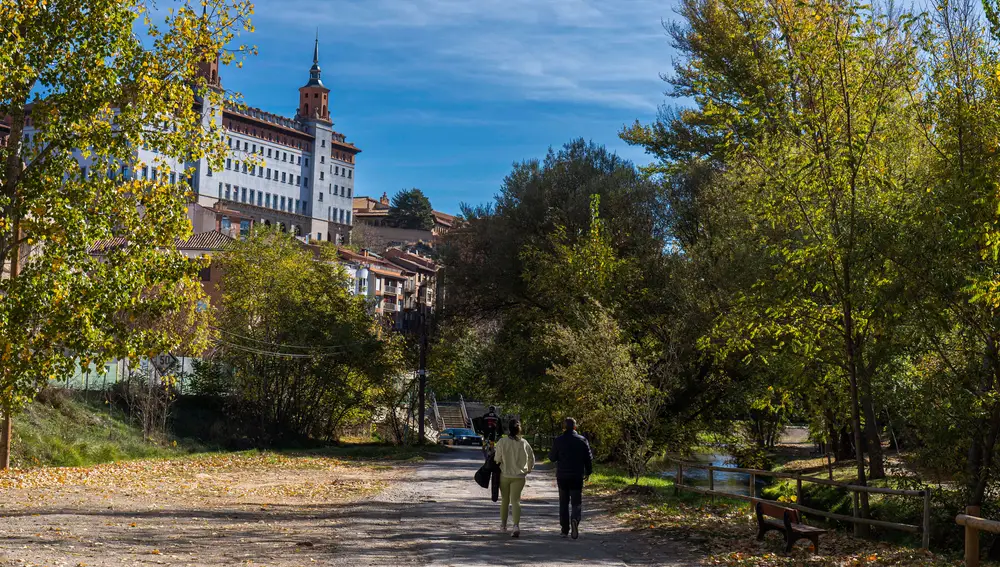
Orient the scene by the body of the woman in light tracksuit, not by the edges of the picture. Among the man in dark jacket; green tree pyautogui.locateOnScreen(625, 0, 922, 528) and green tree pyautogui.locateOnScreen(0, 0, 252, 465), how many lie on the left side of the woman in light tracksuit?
1

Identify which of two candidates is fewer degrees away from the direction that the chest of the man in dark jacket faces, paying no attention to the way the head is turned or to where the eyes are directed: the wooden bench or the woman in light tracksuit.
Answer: the woman in light tracksuit

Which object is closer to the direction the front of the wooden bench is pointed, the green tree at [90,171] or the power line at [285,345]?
the power line

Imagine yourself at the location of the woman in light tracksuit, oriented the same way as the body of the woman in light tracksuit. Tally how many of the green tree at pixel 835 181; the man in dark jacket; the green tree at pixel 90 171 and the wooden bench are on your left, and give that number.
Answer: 1

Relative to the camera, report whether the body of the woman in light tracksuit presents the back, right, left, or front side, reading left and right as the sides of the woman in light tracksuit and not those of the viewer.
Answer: back

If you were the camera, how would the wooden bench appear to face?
facing away from the viewer and to the right of the viewer

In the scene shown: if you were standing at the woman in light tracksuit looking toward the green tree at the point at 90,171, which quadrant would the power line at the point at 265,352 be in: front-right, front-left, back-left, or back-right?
front-right

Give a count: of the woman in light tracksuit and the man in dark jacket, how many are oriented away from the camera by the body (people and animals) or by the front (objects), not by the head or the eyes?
2

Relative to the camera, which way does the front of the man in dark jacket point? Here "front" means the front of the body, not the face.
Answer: away from the camera

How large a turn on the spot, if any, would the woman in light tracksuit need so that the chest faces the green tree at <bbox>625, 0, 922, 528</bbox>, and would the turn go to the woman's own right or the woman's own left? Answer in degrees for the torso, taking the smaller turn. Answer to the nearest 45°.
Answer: approximately 90° to the woman's own right

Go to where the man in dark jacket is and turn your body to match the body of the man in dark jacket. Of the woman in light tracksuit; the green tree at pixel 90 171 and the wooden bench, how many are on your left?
2

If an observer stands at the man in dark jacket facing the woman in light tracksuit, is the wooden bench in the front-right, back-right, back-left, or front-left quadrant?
back-left
